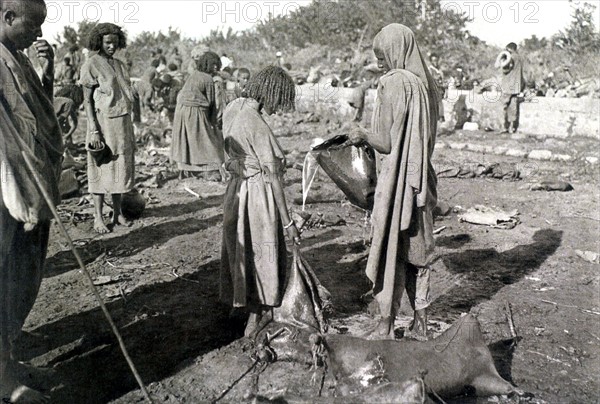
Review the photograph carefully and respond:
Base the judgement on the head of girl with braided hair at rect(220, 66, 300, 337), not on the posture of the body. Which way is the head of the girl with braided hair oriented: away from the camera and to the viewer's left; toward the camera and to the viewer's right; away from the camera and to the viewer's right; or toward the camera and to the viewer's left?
away from the camera and to the viewer's right

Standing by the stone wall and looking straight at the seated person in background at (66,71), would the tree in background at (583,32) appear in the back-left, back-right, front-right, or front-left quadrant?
back-right

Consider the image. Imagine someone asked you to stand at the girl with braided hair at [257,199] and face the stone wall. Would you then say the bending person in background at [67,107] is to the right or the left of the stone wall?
left
